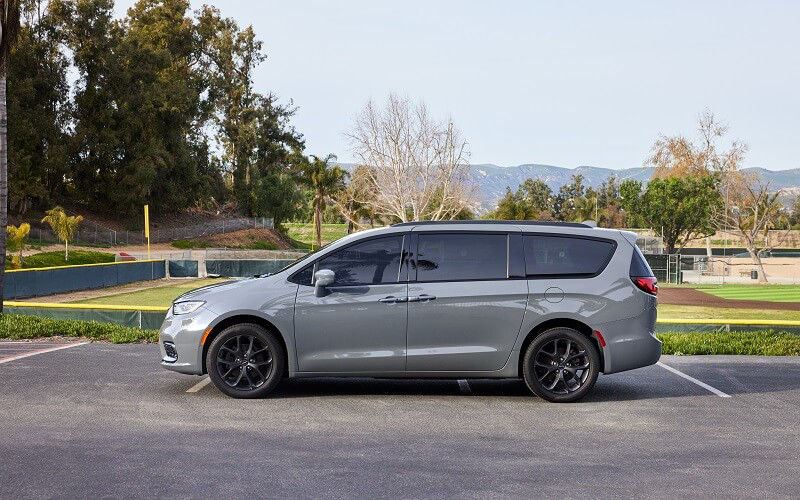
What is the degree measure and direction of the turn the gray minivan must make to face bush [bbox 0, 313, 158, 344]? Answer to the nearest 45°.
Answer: approximately 45° to its right

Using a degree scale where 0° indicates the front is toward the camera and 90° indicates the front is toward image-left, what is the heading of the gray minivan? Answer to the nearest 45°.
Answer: approximately 90°

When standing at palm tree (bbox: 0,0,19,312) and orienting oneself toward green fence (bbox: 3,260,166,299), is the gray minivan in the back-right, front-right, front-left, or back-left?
back-right

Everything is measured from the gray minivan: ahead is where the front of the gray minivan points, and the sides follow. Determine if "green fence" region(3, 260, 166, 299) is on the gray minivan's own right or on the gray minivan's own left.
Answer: on the gray minivan's own right

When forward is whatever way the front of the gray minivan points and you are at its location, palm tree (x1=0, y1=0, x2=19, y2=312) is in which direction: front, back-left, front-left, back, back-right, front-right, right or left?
front-right
